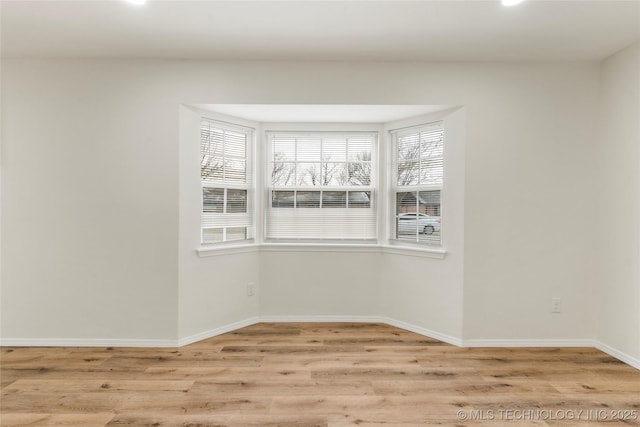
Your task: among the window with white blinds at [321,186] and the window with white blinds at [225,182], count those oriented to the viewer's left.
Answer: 0

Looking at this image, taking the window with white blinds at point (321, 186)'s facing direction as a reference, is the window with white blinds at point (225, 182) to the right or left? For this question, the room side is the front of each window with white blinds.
on its right

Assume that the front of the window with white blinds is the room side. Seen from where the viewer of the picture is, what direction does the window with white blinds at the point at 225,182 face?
facing the viewer and to the right of the viewer

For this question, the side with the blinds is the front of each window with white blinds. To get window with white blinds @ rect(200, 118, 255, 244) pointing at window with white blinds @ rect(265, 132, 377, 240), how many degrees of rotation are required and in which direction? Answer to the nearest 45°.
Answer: approximately 45° to its left

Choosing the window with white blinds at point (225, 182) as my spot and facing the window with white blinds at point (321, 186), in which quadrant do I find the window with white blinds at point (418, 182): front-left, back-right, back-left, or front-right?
front-right

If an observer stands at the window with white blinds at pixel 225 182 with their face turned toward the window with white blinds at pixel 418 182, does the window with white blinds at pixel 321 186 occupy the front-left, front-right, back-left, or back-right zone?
front-left

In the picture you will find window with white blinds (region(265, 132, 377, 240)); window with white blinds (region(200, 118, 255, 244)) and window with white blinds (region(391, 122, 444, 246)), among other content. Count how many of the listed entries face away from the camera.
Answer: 0

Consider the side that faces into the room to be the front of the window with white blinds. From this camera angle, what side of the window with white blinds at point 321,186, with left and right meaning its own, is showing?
front

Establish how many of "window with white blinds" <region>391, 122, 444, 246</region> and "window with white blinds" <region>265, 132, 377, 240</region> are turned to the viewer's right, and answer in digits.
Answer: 0

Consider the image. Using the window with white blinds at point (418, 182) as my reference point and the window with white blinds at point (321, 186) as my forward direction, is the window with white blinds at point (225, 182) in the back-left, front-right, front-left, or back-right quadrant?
front-left

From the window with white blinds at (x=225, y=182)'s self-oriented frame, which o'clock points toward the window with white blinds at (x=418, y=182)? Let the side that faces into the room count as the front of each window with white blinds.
the window with white blinds at (x=418, y=182) is roughly at 11 o'clock from the window with white blinds at (x=225, y=182).

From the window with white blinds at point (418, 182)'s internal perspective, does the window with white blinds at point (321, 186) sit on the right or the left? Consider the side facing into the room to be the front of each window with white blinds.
on its right

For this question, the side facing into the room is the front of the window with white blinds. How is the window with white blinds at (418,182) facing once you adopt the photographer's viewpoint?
facing the viewer and to the left of the viewer

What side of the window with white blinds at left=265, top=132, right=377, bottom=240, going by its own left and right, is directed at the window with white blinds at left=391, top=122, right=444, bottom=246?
left

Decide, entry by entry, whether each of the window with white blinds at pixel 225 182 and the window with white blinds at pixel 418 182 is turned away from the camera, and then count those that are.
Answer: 0

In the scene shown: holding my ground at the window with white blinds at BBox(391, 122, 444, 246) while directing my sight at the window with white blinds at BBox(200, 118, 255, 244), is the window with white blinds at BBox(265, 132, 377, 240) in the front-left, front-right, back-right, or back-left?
front-right
